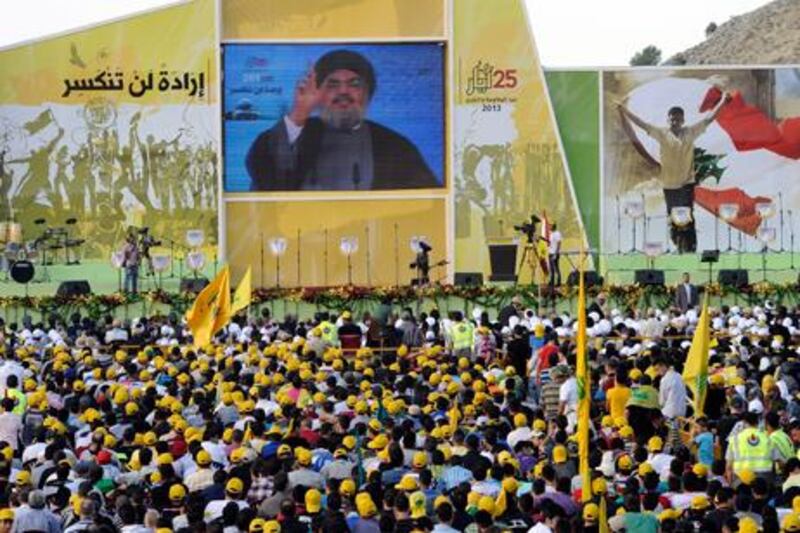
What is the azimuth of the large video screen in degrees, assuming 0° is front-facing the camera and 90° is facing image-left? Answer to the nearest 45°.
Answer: approximately 0°

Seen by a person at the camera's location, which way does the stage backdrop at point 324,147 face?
facing the viewer

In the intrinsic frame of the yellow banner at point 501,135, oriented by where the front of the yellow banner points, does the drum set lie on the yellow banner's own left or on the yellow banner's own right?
on the yellow banner's own right

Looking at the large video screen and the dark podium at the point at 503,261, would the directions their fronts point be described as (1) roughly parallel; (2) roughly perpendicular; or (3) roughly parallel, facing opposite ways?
roughly parallel

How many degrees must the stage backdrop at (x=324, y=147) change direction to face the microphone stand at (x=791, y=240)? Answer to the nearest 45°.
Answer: approximately 90° to its left

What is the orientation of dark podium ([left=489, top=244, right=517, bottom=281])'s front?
toward the camera

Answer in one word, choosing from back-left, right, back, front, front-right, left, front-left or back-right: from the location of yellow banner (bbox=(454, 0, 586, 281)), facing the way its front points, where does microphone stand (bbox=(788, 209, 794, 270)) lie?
left

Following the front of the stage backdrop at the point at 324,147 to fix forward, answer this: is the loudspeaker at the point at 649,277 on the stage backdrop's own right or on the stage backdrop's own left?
on the stage backdrop's own left

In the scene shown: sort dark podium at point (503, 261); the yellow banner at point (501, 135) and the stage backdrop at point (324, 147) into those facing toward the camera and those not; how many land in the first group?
3

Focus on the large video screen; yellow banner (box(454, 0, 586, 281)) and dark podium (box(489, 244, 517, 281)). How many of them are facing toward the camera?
3

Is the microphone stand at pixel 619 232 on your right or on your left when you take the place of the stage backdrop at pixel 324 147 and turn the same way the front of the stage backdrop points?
on your left

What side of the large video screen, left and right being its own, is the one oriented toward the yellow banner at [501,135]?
left

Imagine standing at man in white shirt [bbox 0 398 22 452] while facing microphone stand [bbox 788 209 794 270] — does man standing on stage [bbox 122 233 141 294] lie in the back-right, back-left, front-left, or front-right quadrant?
front-left
